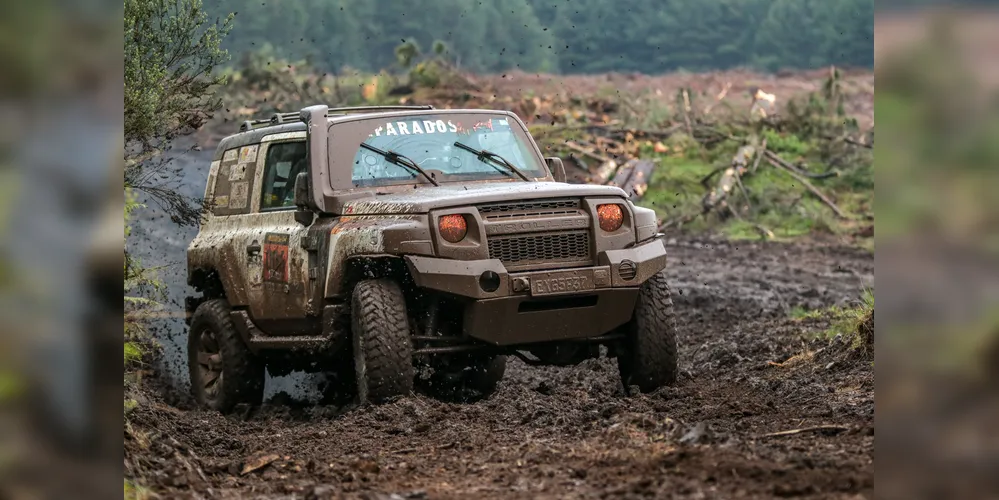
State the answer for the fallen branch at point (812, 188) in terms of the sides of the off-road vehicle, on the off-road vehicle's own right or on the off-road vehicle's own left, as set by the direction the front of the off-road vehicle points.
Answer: on the off-road vehicle's own left

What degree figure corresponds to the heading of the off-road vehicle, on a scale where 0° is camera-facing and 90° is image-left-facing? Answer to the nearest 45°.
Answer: approximately 315°

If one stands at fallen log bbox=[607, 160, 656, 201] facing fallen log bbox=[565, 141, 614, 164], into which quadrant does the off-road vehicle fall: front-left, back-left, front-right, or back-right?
back-left

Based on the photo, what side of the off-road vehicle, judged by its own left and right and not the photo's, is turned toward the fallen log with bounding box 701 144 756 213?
left

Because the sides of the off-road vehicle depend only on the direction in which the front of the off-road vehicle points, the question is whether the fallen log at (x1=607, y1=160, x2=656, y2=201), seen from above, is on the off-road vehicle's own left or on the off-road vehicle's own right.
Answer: on the off-road vehicle's own left

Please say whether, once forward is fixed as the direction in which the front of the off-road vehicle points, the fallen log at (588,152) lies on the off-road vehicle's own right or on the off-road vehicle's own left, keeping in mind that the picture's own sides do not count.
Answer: on the off-road vehicle's own left
